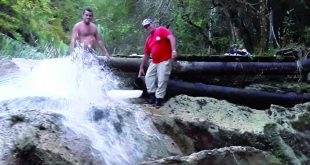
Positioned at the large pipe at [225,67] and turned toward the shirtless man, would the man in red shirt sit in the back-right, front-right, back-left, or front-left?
front-left

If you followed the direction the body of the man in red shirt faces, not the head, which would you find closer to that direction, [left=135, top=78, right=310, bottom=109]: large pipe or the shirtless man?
the shirtless man

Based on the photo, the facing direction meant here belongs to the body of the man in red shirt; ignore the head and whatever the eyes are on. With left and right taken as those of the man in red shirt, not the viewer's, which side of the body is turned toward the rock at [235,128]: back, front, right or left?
left

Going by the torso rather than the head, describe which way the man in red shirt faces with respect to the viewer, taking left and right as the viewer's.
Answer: facing the viewer and to the left of the viewer

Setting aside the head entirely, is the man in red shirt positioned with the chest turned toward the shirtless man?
no

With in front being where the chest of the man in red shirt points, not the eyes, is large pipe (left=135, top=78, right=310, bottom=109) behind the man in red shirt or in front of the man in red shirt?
behind

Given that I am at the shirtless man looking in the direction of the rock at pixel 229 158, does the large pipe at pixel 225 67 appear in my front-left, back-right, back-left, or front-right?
front-left

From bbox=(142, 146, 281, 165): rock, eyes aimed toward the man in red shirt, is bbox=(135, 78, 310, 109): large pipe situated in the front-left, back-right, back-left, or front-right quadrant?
front-right
